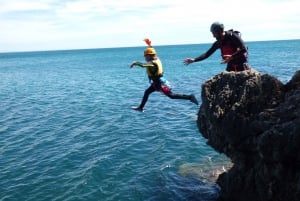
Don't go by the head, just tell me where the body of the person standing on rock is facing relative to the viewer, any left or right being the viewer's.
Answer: facing the viewer and to the left of the viewer
